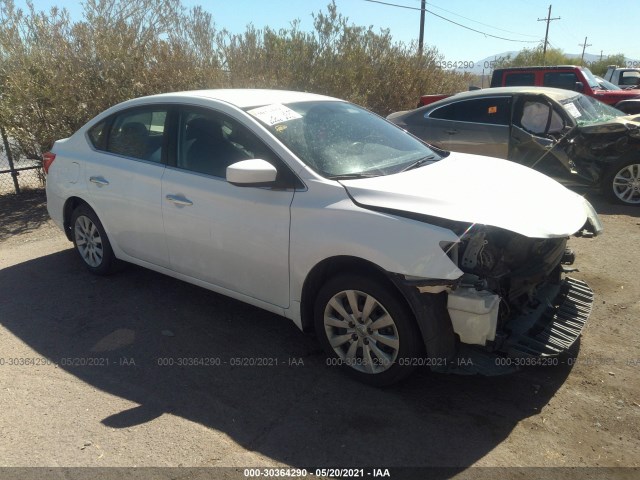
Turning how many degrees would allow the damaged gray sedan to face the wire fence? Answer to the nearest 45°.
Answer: approximately 135° to its right

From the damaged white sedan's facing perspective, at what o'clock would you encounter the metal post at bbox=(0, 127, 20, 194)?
The metal post is roughly at 6 o'clock from the damaged white sedan.

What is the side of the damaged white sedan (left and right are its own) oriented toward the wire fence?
back

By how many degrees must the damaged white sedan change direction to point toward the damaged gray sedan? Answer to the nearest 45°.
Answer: approximately 90° to its left

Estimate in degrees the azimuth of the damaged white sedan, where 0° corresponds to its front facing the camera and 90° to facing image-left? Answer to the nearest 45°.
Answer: approximately 315°

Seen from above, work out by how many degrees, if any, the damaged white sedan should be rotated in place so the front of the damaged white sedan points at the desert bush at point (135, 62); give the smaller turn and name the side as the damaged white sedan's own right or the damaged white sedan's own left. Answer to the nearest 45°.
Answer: approximately 180°

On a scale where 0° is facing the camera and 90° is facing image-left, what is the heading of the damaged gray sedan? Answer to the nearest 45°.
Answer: approximately 315°

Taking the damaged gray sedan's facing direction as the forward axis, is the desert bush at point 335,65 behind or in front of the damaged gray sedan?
behind

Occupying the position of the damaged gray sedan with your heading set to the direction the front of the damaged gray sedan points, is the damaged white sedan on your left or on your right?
on your right
